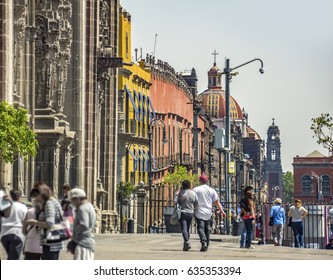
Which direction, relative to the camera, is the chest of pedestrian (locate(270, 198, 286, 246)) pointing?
away from the camera

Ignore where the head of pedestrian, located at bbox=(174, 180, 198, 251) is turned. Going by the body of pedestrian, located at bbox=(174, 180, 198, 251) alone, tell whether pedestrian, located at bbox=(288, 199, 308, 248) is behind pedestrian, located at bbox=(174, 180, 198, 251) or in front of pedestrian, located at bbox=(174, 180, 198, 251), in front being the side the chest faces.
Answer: in front

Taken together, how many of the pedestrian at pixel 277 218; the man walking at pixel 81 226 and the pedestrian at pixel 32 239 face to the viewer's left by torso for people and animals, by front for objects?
1

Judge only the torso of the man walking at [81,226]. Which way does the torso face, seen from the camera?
to the viewer's left

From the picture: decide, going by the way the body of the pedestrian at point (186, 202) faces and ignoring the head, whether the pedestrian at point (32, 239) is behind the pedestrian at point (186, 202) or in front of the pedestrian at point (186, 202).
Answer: behind

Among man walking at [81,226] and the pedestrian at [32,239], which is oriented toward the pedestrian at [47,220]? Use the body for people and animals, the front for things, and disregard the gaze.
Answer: the man walking
